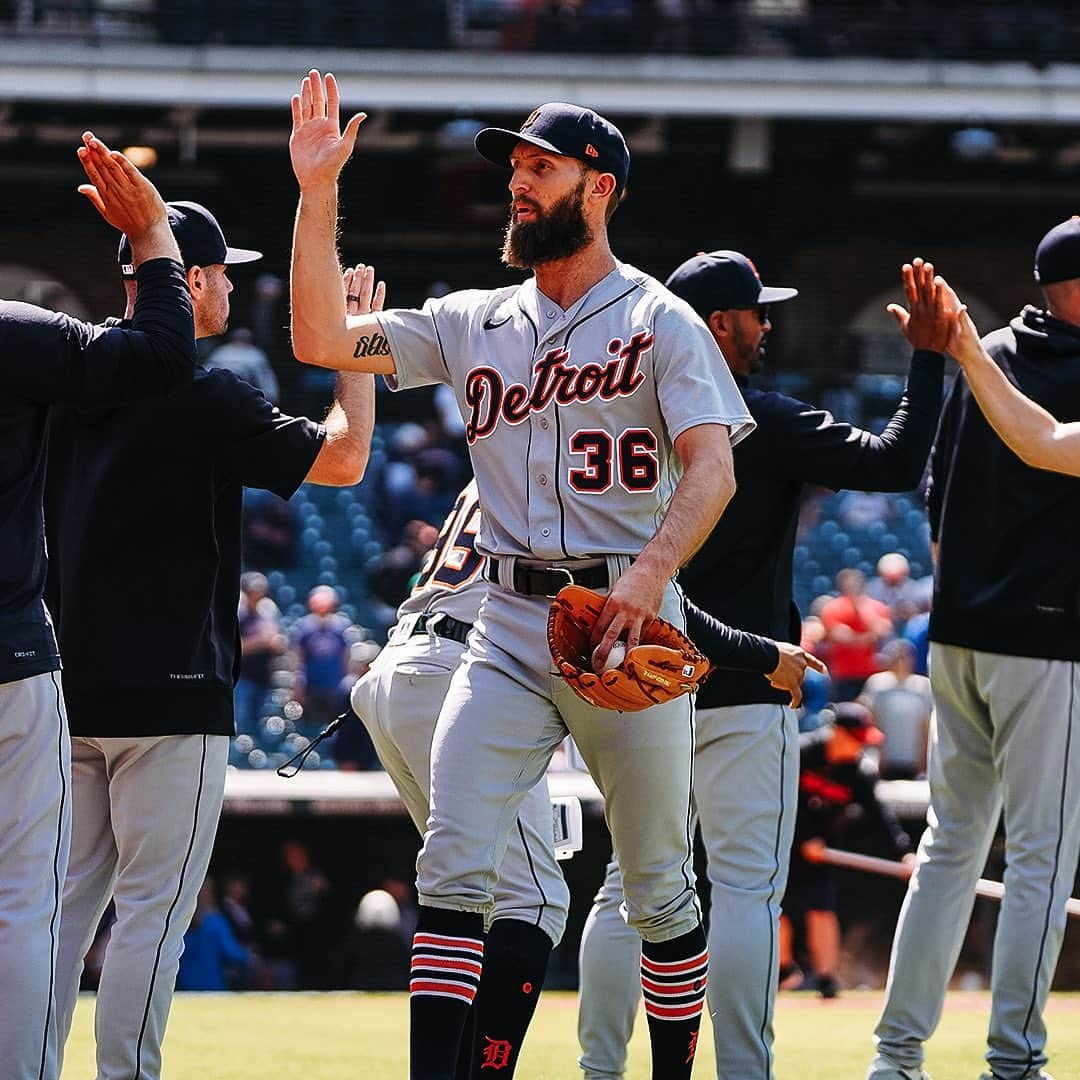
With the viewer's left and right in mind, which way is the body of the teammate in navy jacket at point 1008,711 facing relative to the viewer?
facing away from the viewer and to the left of the viewer

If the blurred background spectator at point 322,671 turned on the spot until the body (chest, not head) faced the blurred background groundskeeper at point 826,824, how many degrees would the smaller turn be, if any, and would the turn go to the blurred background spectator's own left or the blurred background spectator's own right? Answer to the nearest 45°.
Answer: approximately 45° to the blurred background spectator's own left

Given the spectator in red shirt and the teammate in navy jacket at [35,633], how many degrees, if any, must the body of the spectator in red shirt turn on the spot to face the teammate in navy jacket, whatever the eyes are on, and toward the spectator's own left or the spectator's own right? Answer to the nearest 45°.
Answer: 0° — they already face them

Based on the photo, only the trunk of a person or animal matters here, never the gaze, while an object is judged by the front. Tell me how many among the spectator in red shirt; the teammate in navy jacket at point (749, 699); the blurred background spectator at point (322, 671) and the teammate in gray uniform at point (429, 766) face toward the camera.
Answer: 2

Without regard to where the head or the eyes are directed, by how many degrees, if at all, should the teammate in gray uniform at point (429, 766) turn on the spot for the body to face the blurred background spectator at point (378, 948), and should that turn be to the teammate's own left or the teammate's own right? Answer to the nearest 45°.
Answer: approximately 45° to the teammate's own left

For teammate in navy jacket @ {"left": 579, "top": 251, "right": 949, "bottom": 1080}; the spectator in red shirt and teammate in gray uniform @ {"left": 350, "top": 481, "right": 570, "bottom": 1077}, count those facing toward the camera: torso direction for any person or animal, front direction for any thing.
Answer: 1

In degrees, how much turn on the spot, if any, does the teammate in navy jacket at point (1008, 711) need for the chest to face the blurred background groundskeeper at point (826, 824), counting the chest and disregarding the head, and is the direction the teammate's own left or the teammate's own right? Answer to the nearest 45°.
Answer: approximately 45° to the teammate's own right

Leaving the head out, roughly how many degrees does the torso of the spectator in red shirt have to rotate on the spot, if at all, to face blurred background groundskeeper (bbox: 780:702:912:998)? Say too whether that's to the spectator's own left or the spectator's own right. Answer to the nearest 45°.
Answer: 0° — they already face them

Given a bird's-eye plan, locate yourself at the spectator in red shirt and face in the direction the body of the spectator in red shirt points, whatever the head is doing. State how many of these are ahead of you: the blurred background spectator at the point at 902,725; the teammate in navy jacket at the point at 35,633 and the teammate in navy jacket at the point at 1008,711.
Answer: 3

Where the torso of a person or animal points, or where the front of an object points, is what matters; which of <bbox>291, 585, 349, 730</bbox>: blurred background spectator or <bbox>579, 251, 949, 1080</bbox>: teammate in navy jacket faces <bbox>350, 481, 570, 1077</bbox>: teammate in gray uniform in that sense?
the blurred background spectator

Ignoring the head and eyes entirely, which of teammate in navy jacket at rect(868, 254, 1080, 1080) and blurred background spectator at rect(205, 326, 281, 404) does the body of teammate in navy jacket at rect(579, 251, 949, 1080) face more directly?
the teammate in navy jacket

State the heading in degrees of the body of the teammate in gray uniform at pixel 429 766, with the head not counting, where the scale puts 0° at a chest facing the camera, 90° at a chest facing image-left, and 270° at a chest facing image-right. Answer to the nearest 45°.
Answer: approximately 225°

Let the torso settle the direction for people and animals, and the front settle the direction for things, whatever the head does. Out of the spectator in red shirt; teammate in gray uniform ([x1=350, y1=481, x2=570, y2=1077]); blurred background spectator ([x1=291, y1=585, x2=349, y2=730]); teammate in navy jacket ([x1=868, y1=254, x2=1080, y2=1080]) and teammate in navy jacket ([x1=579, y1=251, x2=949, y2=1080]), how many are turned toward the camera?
2

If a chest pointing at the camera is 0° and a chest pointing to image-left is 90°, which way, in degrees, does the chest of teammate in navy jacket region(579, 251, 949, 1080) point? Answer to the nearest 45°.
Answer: approximately 225°
